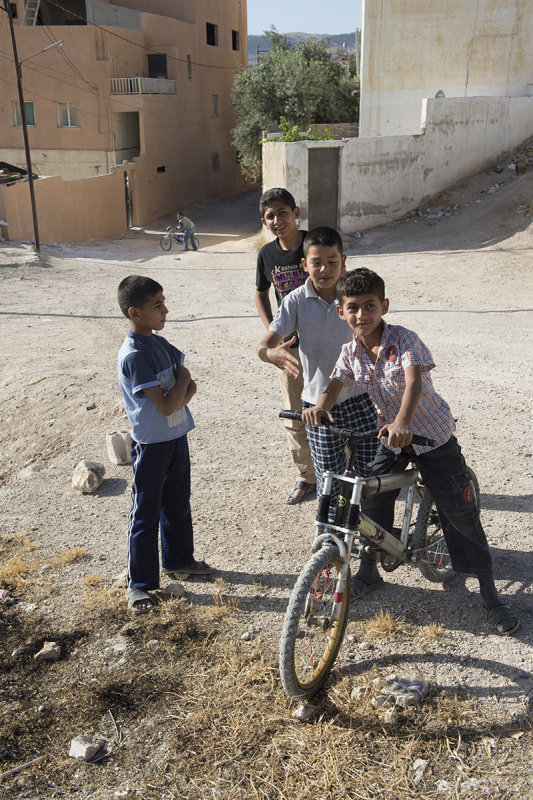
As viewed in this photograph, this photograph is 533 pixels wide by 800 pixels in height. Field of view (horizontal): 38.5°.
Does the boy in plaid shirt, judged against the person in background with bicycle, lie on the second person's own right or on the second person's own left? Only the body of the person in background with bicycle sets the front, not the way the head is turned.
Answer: on the second person's own left

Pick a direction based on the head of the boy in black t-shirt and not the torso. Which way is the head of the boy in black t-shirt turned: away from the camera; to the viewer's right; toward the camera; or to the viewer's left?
toward the camera

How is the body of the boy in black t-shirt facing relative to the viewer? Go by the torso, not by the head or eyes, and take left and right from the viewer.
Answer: facing the viewer

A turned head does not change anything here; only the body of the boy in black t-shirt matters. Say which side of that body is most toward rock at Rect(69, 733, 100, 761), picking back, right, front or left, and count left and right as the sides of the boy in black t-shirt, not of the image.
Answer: front

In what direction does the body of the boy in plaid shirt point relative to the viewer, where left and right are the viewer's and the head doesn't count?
facing the viewer and to the left of the viewer

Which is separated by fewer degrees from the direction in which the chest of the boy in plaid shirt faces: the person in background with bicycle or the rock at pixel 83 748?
the rock

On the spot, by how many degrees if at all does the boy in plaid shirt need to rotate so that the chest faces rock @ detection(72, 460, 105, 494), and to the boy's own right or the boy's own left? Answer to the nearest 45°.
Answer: approximately 90° to the boy's own right

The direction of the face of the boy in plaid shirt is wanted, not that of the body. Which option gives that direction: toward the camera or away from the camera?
toward the camera

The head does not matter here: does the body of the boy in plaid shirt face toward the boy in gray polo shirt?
no

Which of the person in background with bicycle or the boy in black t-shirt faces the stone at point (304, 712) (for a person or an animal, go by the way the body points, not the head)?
the boy in black t-shirt

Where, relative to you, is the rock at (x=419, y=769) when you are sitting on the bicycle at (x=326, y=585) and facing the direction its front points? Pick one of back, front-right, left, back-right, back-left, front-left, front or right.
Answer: left

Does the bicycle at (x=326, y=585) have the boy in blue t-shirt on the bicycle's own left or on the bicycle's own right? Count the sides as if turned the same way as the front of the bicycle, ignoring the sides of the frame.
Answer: on the bicycle's own right

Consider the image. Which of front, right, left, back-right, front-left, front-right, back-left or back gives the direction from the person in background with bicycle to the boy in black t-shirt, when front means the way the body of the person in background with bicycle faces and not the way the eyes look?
left

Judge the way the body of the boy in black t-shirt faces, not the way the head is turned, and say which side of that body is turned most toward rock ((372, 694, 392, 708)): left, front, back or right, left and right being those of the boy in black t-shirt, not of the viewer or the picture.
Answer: front

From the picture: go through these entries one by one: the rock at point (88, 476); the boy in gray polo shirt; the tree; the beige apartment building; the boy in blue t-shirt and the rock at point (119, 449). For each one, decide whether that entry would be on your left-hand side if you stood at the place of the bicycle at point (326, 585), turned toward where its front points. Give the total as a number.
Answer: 0
